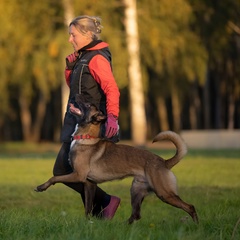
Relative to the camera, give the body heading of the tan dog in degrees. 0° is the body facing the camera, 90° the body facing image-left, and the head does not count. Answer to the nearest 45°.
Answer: approximately 90°

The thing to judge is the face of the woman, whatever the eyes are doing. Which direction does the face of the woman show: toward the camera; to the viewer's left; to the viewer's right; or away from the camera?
to the viewer's left

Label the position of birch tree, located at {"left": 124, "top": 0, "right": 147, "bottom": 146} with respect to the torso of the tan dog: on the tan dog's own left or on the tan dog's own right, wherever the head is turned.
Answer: on the tan dog's own right
